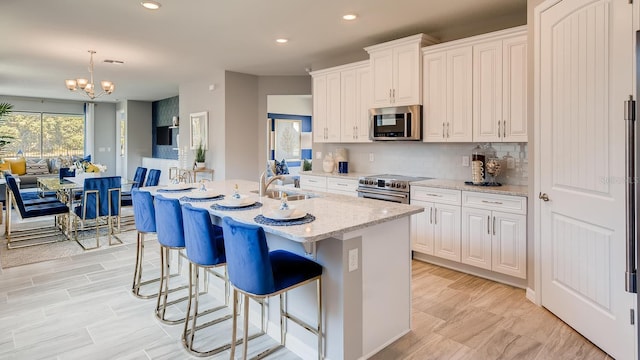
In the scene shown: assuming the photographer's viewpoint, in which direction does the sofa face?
facing the viewer

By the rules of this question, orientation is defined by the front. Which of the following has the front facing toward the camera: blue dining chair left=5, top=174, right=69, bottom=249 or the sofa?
the sofa

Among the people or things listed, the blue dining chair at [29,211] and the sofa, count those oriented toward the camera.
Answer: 1

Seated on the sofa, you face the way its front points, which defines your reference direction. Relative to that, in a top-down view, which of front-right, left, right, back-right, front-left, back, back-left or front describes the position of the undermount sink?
front

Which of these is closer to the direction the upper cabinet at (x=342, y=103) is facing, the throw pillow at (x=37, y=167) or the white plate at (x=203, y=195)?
the white plate

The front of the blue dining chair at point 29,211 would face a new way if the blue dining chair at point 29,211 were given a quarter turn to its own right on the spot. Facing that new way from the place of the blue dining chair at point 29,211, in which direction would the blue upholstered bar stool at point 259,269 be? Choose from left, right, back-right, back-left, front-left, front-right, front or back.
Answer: front

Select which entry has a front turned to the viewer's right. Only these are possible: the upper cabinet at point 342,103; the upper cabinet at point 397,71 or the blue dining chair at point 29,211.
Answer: the blue dining chair

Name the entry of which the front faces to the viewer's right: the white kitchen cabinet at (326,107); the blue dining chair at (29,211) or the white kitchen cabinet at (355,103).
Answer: the blue dining chair
